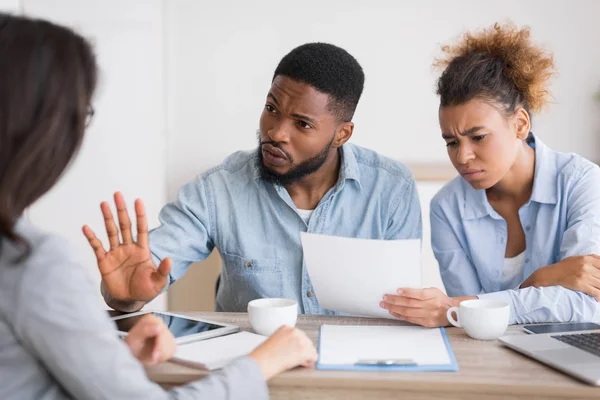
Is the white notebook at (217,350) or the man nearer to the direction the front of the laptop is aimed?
the white notebook

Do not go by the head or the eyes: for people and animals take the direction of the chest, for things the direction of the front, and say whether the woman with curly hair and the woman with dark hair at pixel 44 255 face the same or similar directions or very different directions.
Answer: very different directions

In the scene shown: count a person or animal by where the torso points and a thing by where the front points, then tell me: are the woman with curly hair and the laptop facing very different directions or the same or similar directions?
same or similar directions

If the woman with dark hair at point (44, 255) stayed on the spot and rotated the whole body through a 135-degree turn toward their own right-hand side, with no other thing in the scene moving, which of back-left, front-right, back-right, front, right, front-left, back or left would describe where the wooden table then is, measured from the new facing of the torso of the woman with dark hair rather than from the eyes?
left

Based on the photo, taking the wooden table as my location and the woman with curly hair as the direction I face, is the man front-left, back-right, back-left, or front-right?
front-left

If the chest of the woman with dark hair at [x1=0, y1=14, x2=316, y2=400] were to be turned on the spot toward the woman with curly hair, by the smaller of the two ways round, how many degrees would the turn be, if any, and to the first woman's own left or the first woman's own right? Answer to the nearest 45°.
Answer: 0° — they already face them

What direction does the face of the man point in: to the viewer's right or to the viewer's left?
to the viewer's left

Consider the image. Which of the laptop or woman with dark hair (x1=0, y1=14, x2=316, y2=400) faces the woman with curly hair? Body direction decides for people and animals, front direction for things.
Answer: the woman with dark hair

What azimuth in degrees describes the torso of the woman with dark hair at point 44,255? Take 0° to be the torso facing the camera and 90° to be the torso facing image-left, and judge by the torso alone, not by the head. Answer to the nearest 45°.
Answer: approximately 225°

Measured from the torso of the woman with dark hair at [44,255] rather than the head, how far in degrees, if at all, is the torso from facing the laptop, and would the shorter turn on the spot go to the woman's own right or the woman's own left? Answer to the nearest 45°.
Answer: approximately 45° to the woman's own right

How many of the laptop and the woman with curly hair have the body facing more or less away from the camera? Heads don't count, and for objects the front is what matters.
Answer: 0

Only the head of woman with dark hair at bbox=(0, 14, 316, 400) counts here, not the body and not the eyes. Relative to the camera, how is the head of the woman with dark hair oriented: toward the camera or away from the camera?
away from the camera

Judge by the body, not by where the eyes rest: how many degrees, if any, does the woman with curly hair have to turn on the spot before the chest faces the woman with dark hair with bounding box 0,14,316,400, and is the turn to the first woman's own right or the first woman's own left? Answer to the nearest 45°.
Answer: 0° — they already face them

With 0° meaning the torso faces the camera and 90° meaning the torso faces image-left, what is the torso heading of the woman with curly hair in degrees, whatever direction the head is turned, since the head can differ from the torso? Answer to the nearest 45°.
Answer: approximately 45°
